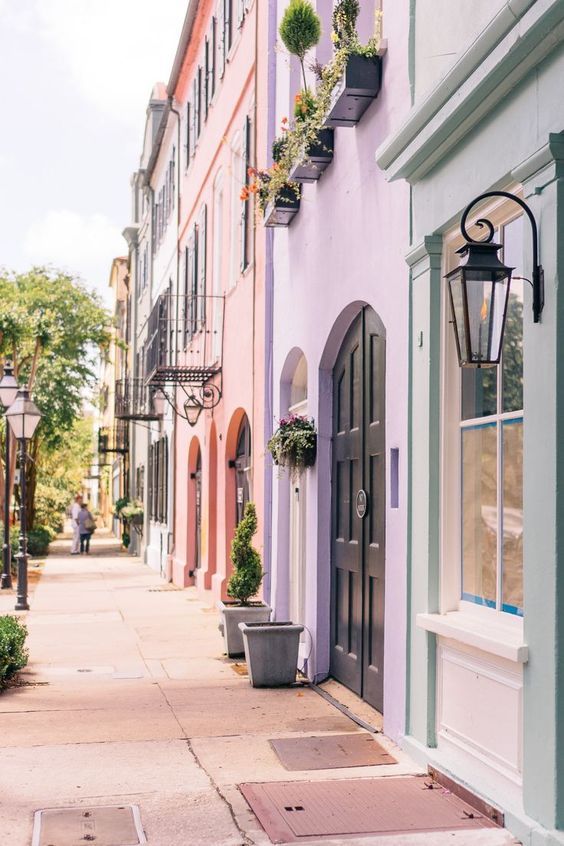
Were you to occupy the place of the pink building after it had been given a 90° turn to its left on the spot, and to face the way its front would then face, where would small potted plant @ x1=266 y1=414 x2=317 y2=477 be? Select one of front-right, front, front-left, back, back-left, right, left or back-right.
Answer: front

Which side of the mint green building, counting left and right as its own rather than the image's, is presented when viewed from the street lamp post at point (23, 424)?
right

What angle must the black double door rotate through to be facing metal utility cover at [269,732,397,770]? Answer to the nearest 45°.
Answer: approximately 90° to its left

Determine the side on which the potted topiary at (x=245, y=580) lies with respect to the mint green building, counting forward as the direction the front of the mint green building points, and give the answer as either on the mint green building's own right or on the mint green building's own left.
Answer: on the mint green building's own right

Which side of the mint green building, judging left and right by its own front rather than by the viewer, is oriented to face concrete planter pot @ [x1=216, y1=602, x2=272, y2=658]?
right

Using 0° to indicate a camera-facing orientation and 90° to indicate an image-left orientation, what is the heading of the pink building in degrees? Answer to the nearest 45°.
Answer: approximately 90°

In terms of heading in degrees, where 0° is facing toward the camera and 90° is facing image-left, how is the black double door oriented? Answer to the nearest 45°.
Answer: approximately 90°

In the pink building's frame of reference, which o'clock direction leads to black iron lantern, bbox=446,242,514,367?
The black iron lantern is roughly at 9 o'clock from the pink building.

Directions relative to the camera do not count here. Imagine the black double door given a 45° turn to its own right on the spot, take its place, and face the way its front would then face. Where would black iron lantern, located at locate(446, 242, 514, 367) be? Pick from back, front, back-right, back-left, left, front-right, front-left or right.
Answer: back-left

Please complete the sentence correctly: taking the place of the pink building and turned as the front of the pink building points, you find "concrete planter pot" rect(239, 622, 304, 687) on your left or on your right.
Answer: on your left

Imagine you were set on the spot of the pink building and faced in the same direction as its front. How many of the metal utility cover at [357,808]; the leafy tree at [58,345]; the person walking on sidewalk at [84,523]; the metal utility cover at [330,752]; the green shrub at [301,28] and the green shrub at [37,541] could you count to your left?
3

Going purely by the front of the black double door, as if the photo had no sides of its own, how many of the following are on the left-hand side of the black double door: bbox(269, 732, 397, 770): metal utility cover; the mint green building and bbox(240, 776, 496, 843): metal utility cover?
3
